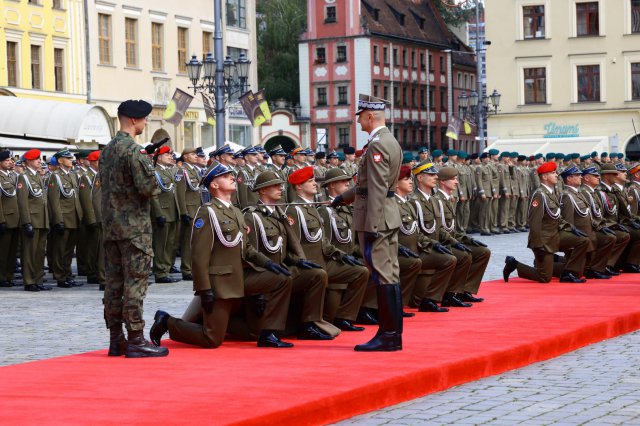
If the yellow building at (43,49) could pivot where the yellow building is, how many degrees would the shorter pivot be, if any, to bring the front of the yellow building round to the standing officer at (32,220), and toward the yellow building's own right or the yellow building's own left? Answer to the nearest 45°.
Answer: approximately 45° to the yellow building's own right

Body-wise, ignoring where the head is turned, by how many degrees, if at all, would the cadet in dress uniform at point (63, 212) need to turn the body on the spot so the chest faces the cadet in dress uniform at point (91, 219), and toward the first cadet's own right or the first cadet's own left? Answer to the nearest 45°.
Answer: approximately 45° to the first cadet's own left

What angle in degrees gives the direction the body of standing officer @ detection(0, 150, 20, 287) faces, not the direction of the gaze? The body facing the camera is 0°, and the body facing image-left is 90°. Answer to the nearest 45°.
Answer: approximately 315°

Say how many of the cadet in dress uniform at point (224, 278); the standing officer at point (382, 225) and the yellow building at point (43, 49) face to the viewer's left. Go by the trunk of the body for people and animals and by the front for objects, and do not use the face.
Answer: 1

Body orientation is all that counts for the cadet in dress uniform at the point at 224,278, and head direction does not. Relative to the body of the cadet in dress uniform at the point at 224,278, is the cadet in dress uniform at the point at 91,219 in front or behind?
behind

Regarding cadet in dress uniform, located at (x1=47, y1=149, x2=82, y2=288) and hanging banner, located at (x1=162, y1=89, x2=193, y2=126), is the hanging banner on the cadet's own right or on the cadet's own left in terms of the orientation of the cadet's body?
on the cadet's own left

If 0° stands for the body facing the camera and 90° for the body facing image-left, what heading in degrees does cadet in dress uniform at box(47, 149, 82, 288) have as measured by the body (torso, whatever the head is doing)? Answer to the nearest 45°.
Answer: approximately 315°

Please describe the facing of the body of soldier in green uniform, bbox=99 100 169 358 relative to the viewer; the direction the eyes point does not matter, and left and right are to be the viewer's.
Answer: facing away from the viewer and to the right of the viewer

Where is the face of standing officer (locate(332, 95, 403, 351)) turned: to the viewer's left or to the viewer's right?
to the viewer's left
